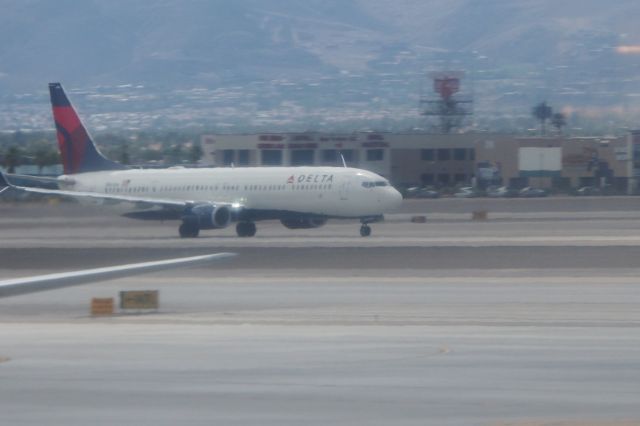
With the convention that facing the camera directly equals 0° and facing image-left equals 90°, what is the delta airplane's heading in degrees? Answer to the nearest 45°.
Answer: approximately 315°
